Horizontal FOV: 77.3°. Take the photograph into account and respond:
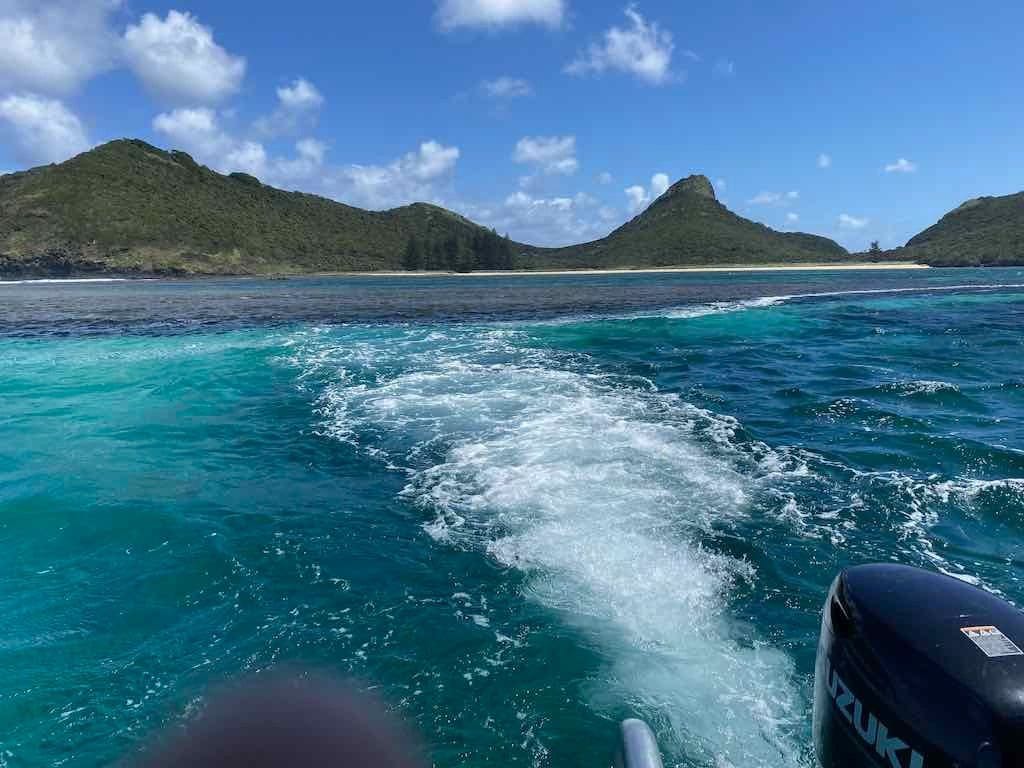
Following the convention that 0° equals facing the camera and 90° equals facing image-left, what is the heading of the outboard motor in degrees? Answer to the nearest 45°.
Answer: approximately 315°
